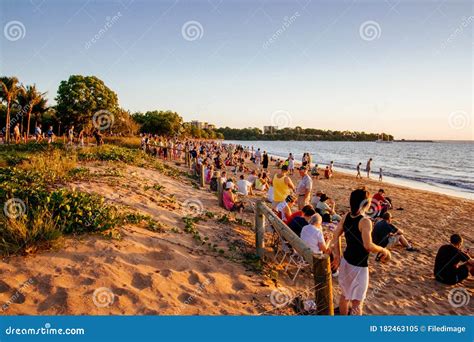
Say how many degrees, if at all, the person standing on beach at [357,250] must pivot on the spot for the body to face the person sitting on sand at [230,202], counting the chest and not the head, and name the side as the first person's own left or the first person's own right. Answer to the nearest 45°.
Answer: approximately 90° to the first person's own left

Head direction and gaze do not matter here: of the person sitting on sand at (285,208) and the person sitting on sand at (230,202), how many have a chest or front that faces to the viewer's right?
2

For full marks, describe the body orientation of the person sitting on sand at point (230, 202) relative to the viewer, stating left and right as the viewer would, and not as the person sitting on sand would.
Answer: facing to the right of the viewer

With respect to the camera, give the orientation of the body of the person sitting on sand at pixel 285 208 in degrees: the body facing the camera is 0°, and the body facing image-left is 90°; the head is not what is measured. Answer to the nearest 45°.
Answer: approximately 270°

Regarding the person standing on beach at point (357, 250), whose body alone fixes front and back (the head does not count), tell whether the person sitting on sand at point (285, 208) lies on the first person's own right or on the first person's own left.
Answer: on the first person's own left

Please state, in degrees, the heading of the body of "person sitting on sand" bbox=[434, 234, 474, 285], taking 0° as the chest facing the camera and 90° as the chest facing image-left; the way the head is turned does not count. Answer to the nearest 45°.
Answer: approximately 225°

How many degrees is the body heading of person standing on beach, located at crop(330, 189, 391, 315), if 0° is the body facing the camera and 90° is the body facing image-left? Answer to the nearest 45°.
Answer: approximately 225°

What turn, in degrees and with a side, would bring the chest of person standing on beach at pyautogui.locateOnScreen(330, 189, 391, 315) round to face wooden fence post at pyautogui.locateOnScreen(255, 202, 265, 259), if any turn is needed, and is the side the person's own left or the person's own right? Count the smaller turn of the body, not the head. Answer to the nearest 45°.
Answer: approximately 90° to the person's own left

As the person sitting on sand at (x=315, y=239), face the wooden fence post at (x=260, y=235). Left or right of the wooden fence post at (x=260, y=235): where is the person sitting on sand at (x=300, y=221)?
right
